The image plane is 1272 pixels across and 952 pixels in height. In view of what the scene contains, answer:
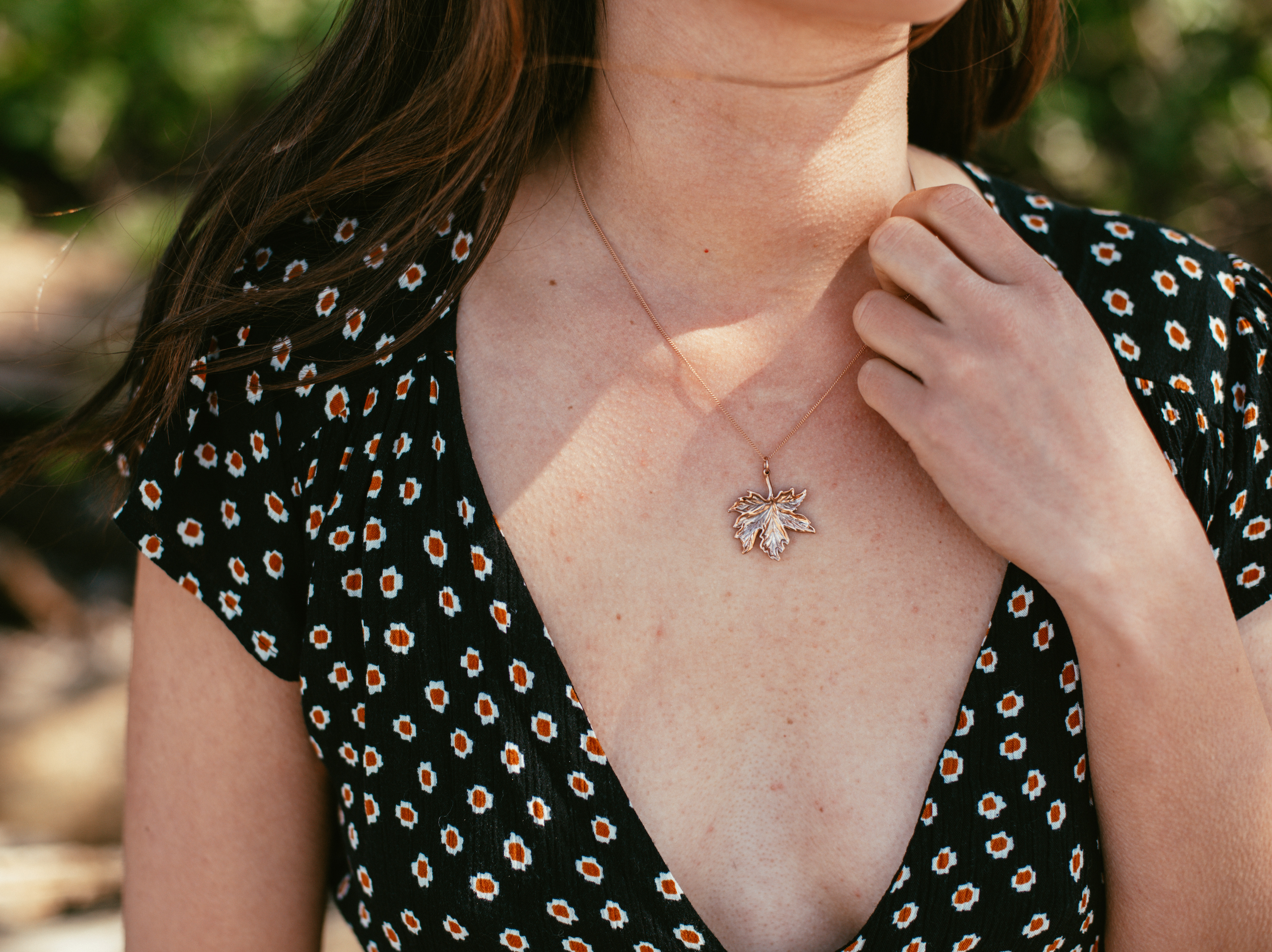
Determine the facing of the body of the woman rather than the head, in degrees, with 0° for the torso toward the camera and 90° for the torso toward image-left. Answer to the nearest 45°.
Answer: approximately 0°
